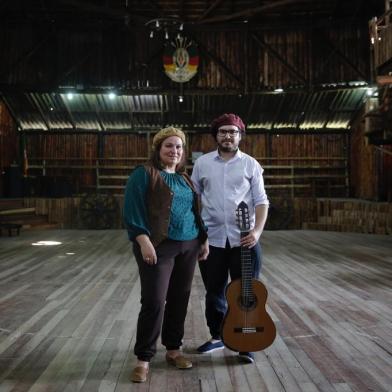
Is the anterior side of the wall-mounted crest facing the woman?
yes

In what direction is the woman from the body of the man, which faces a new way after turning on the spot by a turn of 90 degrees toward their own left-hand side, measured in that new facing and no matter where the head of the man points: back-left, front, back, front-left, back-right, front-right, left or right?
back-right

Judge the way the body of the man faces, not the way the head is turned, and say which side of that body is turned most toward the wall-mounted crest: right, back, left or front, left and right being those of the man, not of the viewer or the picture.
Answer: back

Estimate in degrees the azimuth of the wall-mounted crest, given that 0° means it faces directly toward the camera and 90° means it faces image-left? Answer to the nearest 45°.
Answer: approximately 0°

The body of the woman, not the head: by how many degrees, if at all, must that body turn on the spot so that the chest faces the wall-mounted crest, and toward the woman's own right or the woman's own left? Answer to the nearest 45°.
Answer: approximately 135° to the woman's own left

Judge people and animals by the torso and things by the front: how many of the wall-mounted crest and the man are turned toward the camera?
2

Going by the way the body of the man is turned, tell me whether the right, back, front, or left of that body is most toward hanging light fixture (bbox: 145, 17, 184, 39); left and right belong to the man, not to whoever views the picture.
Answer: back

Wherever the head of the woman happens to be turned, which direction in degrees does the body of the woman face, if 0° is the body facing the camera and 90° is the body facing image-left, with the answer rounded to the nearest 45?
approximately 315°

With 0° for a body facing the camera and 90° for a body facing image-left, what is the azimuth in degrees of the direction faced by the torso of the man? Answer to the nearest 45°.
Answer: approximately 0°

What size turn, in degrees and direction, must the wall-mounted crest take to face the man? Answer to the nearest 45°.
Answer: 0° — it already faces them
